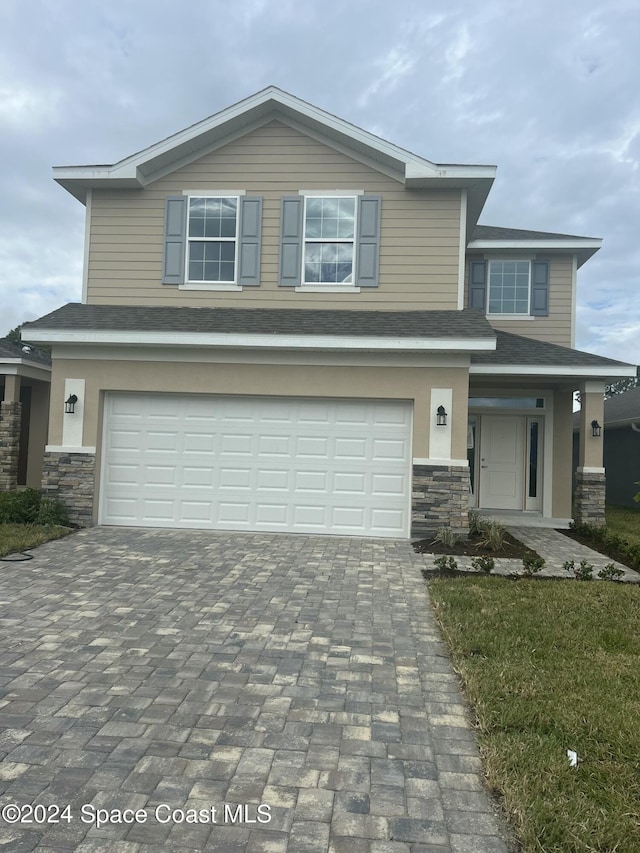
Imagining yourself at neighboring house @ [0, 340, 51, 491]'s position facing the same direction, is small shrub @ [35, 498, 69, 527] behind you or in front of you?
in front

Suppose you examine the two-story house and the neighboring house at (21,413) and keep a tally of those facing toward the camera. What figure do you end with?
2

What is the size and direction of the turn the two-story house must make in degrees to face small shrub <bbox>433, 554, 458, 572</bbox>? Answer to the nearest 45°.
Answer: approximately 45° to its left

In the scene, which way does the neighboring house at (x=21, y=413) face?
toward the camera

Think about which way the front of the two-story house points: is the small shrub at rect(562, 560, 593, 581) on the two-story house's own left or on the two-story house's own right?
on the two-story house's own left

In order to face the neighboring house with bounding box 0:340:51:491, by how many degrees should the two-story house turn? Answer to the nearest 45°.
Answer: approximately 135° to its right

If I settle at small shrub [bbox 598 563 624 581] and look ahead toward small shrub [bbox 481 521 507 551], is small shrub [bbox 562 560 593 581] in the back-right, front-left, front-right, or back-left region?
front-left

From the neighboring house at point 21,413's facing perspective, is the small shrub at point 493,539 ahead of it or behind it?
ahead

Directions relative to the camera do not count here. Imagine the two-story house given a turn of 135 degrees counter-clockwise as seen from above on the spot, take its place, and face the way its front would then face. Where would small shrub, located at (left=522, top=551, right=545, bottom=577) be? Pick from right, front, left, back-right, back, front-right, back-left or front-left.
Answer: right

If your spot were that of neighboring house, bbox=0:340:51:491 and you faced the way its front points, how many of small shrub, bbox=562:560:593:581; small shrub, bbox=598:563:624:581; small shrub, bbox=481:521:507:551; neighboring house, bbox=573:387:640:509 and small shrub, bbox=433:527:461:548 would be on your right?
0

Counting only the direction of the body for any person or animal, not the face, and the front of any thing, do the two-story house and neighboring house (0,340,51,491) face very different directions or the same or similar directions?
same or similar directions

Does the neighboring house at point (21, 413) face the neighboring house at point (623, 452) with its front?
no

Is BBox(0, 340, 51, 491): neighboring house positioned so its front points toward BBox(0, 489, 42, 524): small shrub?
yes

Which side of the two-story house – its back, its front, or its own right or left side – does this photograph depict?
front

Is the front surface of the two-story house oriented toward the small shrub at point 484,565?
no

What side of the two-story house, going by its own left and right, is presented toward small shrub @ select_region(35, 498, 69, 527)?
right

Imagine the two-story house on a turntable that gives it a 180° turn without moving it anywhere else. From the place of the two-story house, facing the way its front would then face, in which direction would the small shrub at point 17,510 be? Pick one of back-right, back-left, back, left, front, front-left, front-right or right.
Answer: left
